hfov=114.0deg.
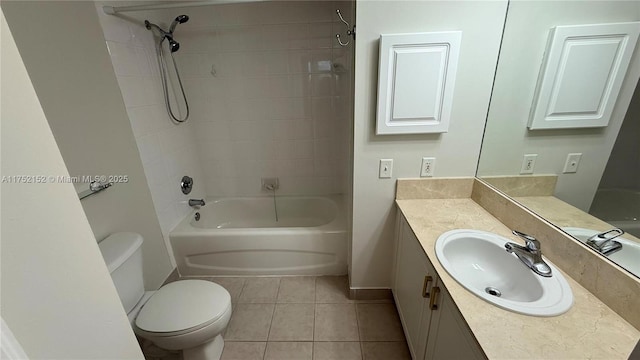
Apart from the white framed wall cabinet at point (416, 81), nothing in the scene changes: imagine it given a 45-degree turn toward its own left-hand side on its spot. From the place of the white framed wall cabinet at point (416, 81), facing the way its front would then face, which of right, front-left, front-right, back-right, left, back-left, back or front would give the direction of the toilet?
right

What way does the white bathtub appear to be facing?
toward the camera

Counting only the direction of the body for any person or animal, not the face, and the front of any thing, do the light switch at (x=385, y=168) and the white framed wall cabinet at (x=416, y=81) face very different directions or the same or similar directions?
same or similar directions

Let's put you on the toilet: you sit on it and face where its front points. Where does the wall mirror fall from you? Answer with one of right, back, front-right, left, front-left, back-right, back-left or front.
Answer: front-right

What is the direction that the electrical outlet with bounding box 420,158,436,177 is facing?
toward the camera

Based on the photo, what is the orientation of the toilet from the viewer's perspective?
to the viewer's right

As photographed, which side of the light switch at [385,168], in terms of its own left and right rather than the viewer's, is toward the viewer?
front

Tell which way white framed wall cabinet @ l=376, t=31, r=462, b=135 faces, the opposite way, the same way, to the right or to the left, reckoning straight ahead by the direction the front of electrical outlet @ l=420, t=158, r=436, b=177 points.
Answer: the same way

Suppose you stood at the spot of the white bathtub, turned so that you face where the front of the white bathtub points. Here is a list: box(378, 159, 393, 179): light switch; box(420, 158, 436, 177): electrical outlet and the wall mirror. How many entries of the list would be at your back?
0
